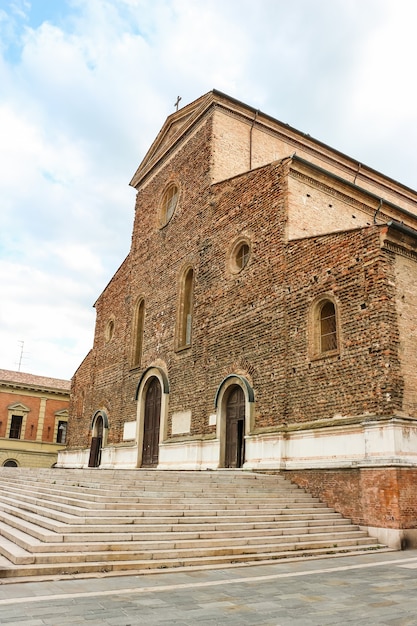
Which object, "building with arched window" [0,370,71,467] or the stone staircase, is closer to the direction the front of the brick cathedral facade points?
the stone staircase

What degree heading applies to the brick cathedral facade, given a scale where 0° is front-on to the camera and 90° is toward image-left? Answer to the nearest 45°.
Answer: approximately 45°

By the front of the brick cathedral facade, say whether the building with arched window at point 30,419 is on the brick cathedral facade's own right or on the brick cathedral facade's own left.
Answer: on the brick cathedral facade's own right
